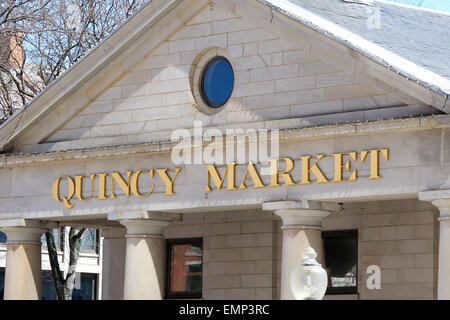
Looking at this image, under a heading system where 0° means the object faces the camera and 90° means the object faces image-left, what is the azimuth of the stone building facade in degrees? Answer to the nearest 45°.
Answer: approximately 45°

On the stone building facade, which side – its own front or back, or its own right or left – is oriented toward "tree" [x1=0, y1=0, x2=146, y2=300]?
right
